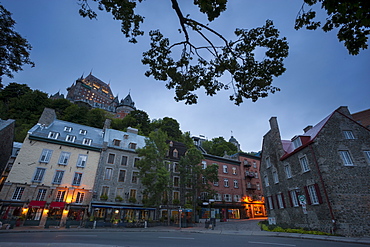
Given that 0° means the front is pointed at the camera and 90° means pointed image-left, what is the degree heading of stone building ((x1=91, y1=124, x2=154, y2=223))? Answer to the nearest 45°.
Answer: approximately 0°

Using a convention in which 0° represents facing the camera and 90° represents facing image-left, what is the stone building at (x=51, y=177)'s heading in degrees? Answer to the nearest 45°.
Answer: approximately 0°

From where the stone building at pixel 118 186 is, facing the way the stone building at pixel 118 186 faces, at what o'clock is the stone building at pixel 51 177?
the stone building at pixel 51 177 is roughly at 3 o'clock from the stone building at pixel 118 186.

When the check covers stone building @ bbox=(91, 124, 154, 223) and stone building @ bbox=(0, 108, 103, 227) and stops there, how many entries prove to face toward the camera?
2

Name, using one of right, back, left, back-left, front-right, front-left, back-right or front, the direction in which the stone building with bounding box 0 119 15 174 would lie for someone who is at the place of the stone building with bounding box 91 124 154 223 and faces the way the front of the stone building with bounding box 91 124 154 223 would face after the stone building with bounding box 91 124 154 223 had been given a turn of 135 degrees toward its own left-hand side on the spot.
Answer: back-left
